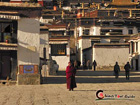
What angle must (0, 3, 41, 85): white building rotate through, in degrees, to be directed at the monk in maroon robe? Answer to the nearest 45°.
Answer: approximately 45° to its left

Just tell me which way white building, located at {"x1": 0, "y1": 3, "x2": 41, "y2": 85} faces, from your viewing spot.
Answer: facing the viewer
